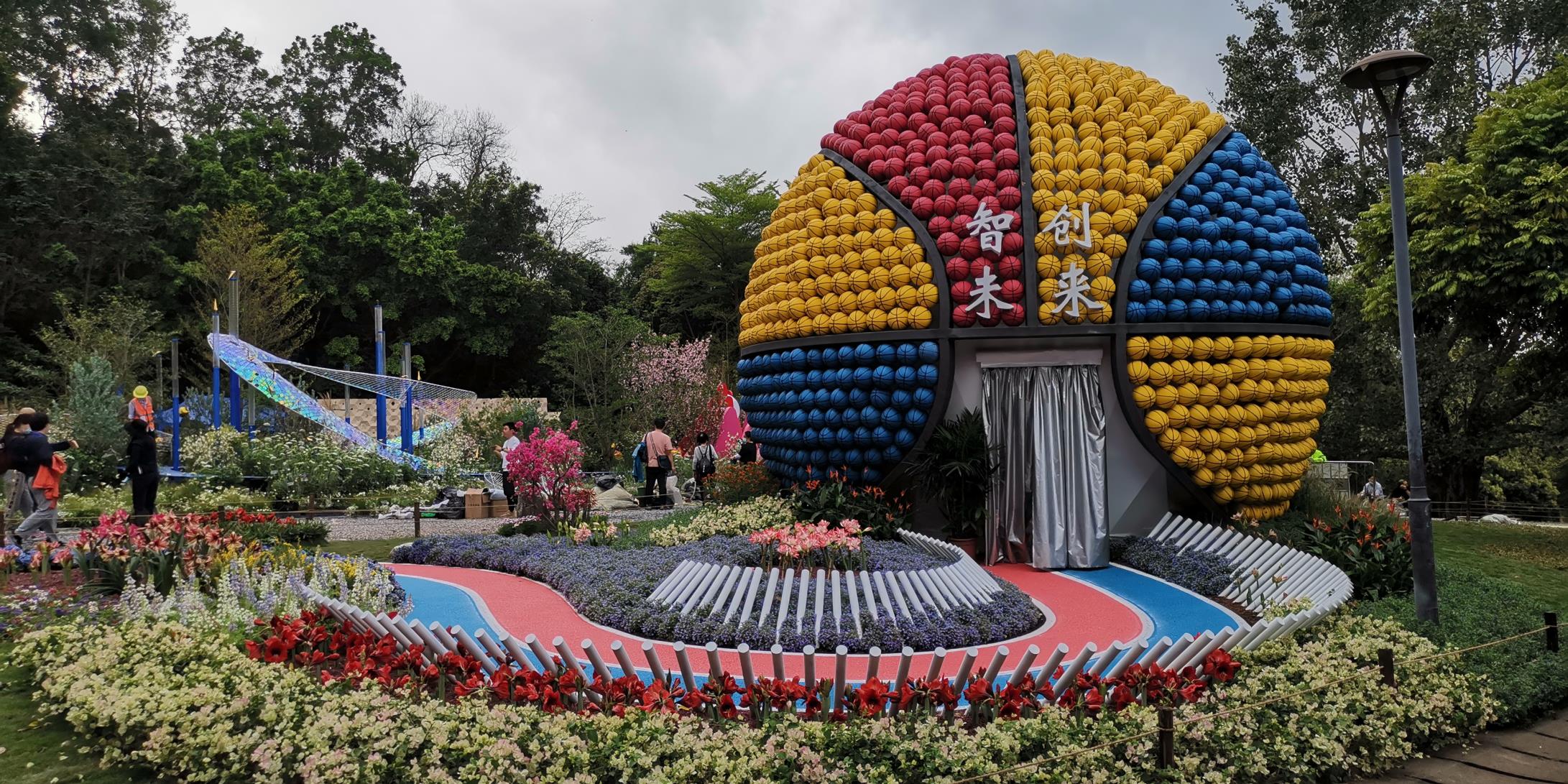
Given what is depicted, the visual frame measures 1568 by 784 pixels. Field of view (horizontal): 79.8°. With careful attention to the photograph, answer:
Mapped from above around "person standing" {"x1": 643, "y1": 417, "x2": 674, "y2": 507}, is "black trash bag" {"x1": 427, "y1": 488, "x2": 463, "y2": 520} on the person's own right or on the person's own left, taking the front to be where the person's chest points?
on the person's own left

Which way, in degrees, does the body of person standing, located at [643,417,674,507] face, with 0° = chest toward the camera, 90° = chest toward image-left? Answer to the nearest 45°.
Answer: approximately 180°

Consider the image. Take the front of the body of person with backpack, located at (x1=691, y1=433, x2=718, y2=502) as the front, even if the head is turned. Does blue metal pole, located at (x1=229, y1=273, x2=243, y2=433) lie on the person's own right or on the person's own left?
on the person's own left

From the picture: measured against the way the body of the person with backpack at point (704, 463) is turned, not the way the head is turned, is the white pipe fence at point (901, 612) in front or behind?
behind

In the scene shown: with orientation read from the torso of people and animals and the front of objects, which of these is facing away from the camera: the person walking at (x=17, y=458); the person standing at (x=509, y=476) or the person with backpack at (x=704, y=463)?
the person with backpack

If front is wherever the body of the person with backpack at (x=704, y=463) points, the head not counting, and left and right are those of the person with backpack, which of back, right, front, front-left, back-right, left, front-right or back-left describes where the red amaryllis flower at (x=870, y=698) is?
back

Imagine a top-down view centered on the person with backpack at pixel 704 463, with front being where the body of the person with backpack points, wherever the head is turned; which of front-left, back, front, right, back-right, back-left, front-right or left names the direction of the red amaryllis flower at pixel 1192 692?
back

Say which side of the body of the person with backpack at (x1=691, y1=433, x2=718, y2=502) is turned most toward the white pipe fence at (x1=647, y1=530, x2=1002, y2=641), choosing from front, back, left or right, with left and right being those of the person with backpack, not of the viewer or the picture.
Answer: back

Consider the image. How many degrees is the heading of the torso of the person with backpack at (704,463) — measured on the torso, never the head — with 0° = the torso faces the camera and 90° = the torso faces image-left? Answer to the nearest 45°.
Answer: approximately 180°

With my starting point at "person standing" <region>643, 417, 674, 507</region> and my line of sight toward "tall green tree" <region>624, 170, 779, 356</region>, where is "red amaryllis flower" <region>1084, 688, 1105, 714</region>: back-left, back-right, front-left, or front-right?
back-right

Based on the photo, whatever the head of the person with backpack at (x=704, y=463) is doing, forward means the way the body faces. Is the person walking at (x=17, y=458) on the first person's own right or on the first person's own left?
on the first person's own left

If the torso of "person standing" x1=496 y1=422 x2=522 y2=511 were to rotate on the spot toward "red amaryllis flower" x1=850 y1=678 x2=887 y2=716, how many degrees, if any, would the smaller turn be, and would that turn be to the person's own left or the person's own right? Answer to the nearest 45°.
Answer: approximately 90° to the person's own left
